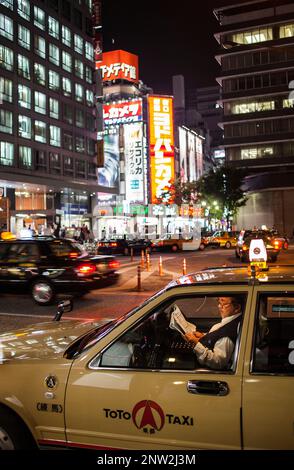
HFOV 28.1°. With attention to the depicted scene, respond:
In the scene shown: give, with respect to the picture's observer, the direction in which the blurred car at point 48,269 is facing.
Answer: facing away from the viewer and to the left of the viewer

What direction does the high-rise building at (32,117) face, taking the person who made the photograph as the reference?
facing the viewer and to the right of the viewer

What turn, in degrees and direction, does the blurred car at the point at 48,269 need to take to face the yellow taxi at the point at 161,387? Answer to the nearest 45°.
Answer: approximately 135° to its left

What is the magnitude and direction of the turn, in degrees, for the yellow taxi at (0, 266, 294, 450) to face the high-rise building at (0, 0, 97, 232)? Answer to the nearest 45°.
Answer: approximately 90° to its right

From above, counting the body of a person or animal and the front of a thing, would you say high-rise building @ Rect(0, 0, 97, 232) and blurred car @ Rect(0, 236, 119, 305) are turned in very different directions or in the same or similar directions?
very different directions

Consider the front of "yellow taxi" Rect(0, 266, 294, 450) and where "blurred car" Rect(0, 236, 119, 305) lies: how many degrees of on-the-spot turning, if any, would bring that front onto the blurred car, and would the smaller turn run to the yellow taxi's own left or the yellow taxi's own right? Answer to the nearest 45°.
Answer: approximately 90° to the yellow taxi's own right

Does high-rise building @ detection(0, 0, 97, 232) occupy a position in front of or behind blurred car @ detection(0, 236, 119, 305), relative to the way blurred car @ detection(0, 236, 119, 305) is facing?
in front

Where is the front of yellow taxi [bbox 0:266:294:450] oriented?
to the viewer's left

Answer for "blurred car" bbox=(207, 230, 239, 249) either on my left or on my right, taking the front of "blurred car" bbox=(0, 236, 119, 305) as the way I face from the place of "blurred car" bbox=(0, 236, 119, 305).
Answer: on my right
